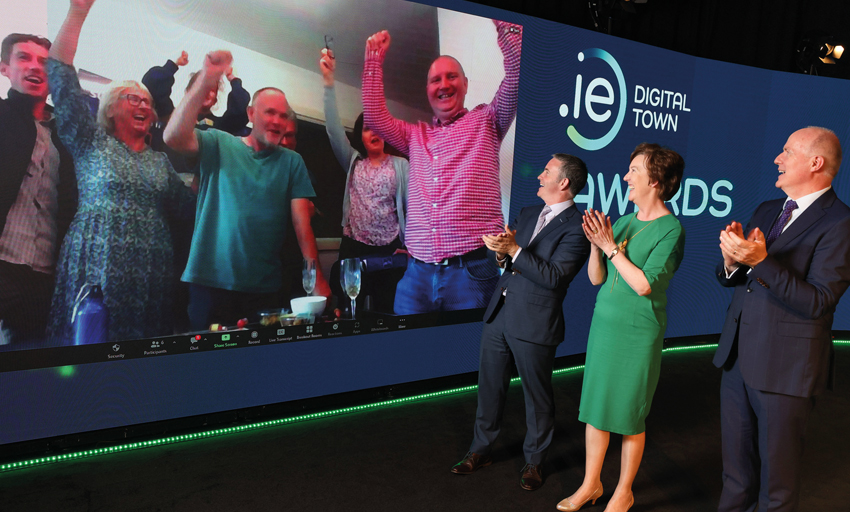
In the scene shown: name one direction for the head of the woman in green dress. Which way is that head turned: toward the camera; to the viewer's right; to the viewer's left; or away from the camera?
to the viewer's left

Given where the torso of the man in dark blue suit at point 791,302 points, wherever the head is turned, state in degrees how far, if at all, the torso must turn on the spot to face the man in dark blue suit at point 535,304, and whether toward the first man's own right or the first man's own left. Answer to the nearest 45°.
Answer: approximately 45° to the first man's own right

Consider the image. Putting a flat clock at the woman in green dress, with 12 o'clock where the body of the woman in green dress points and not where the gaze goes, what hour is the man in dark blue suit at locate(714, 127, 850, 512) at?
The man in dark blue suit is roughly at 8 o'clock from the woman in green dress.

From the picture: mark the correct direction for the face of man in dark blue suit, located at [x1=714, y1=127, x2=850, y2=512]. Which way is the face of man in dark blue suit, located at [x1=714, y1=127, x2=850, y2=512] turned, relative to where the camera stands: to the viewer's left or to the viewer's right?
to the viewer's left

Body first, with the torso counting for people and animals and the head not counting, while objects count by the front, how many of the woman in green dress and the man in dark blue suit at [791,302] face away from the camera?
0

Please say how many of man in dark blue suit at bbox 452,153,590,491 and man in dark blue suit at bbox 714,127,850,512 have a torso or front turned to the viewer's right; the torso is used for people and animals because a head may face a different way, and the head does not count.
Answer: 0

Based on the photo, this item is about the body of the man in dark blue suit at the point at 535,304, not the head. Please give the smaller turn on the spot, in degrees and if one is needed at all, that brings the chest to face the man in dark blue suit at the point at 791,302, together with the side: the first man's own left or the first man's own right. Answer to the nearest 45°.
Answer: approximately 90° to the first man's own left

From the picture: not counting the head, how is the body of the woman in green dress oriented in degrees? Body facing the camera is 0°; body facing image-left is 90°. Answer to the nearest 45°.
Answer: approximately 45°
